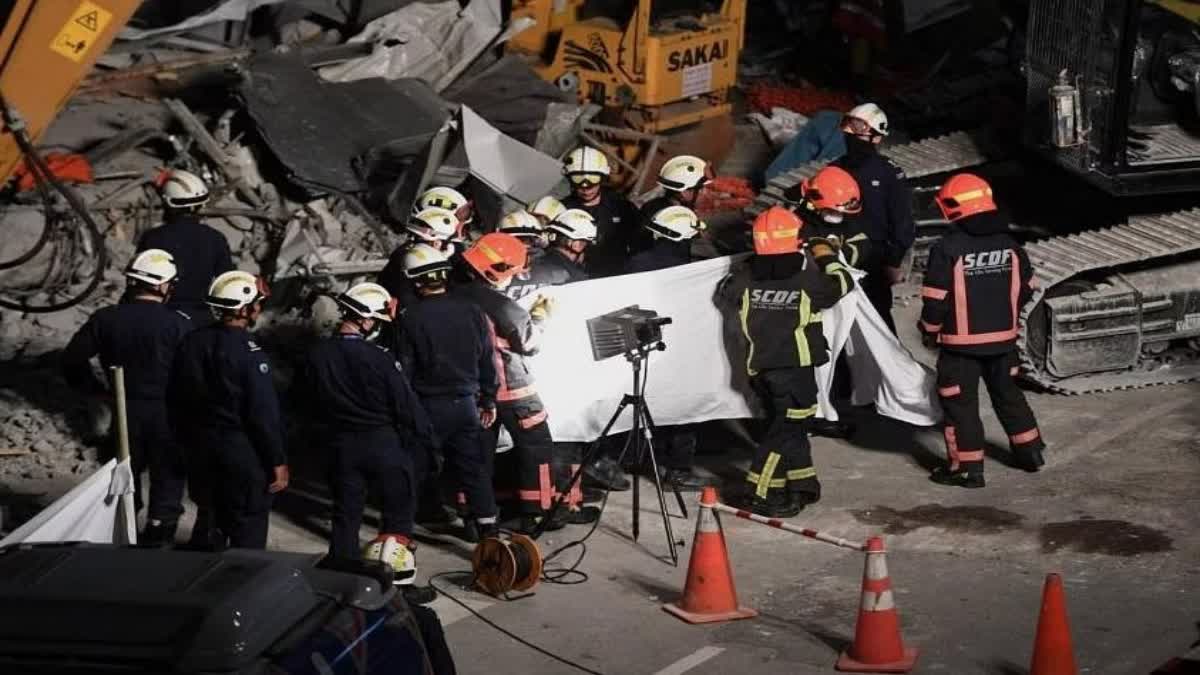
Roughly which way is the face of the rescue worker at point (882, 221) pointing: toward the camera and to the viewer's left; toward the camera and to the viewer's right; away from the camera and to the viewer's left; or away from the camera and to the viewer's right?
toward the camera and to the viewer's left

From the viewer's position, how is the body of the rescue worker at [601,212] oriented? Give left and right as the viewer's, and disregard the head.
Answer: facing the viewer

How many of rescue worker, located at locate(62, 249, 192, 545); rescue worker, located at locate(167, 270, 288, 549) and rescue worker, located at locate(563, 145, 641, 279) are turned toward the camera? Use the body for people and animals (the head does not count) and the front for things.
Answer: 1

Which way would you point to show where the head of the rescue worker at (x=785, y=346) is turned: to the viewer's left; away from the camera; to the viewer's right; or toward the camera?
away from the camera

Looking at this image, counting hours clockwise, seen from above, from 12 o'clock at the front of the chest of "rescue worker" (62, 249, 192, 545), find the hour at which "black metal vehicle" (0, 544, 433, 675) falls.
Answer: The black metal vehicle is roughly at 6 o'clock from the rescue worker.

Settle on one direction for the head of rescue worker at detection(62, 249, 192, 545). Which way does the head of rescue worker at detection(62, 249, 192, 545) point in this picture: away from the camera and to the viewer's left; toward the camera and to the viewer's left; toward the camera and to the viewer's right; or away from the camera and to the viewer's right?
away from the camera and to the viewer's right

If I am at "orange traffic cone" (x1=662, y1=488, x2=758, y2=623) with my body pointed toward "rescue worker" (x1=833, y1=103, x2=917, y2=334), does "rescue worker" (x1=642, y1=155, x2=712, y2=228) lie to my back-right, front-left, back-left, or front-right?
front-left

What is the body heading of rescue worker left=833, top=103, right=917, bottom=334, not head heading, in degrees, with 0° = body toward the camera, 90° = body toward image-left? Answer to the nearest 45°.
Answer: approximately 45°

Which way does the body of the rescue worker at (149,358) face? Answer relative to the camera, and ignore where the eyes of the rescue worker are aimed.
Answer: away from the camera

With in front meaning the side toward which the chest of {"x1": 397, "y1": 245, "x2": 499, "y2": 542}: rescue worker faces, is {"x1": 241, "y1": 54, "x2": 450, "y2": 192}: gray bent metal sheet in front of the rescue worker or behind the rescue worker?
in front

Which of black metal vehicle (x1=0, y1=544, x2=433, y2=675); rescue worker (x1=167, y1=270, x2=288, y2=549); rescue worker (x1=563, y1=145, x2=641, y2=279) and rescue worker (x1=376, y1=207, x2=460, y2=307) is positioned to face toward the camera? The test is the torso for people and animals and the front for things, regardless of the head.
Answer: rescue worker (x1=563, y1=145, x2=641, y2=279)
